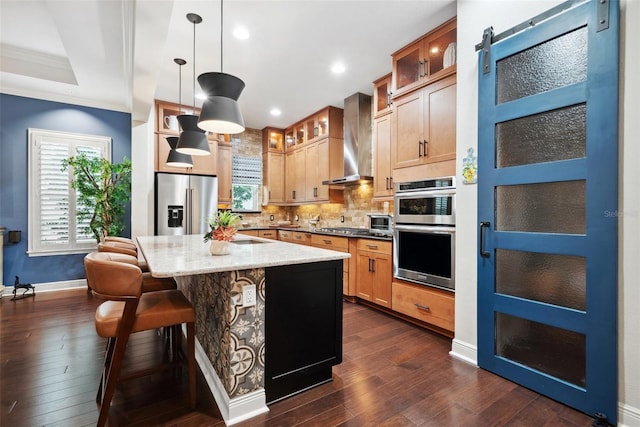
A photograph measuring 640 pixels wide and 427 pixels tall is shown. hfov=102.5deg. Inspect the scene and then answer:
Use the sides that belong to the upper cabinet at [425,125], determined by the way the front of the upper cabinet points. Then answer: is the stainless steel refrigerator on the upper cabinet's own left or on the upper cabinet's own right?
on the upper cabinet's own right

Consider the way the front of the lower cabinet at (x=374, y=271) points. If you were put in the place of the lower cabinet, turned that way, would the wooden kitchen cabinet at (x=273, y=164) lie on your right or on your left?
on your right

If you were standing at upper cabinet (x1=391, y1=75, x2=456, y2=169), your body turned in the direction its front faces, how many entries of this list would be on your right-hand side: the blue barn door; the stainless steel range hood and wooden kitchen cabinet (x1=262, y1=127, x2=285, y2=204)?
2

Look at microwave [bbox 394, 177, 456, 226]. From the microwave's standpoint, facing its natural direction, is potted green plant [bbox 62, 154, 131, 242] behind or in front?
in front

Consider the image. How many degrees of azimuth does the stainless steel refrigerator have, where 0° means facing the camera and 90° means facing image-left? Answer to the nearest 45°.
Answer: approximately 0°

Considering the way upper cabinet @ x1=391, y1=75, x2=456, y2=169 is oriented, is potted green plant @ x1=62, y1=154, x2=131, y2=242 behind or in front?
in front

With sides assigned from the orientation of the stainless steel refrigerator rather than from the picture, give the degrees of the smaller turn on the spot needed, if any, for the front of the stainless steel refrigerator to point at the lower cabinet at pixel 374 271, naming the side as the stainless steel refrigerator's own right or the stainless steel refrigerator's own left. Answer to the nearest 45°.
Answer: approximately 45° to the stainless steel refrigerator's own left

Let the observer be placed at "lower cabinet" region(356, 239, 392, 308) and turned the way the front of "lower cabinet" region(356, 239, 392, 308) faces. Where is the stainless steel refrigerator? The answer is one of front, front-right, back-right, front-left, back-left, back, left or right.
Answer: front-right

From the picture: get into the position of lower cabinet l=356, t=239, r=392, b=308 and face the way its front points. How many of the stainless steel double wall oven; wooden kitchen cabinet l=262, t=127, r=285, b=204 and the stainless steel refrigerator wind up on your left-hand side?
1

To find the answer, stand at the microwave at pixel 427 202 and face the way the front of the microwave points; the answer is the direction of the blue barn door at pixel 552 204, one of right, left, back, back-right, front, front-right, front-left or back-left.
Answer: left

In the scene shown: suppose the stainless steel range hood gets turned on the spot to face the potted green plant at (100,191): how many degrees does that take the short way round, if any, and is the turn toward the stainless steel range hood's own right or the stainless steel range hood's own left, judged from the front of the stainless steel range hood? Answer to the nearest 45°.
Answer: approximately 45° to the stainless steel range hood's own right
